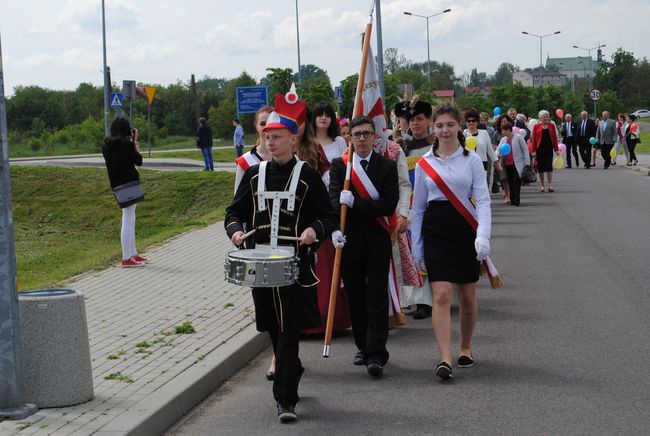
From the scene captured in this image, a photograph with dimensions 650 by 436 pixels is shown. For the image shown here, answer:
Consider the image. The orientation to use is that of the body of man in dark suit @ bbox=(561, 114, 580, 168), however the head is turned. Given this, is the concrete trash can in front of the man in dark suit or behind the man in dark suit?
in front

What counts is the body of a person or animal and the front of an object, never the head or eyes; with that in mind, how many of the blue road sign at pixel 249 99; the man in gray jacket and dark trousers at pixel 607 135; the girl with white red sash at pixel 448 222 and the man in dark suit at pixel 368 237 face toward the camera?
4

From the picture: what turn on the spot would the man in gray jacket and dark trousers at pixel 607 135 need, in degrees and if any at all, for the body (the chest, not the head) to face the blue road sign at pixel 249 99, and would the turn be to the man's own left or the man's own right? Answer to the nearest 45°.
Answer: approximately 45° to the man's own right

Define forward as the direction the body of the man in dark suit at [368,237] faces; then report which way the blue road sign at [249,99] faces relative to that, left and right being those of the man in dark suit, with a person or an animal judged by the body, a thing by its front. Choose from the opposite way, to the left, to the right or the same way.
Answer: the same way

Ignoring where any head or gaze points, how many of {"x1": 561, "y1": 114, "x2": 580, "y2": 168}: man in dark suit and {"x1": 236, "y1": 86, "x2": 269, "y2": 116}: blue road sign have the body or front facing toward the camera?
2

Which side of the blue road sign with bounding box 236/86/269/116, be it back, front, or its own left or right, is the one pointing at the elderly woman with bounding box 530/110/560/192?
left

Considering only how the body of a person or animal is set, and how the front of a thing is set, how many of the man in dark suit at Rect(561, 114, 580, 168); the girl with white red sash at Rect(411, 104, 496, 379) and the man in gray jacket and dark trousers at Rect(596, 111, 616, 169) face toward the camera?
3

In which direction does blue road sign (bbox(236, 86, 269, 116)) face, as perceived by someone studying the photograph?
facing the viewer

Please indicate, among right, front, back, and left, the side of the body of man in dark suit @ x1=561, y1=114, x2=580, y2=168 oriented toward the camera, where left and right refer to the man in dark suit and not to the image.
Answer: front

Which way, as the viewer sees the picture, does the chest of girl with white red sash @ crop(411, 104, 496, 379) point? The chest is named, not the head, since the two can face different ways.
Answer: toward the camera

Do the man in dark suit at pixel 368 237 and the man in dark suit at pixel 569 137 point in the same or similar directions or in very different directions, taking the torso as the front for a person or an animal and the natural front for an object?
same or similar directions

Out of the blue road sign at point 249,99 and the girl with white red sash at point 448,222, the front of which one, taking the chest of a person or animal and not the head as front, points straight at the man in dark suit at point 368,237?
the blue road sign

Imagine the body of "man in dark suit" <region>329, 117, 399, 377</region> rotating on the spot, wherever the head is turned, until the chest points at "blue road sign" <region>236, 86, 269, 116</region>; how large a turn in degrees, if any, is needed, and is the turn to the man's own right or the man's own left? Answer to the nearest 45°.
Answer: approximately 180°

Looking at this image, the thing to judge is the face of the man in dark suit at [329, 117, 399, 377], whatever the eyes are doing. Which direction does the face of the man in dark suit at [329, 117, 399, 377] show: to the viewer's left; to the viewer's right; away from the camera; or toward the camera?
toward the camera

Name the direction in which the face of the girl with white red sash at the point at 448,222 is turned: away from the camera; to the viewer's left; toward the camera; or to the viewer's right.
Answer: toward the camera

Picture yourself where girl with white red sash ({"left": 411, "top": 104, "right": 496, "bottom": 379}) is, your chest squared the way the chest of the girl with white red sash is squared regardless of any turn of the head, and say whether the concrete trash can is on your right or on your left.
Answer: on your right

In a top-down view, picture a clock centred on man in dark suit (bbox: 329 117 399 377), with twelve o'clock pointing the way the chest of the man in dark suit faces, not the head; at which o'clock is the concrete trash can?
The concrete trash can is roughly at 2 o'clock from the man in dark suit.

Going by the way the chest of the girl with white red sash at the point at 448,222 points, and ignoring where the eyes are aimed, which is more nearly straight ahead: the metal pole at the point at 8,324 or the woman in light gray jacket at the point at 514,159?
the metal pole
